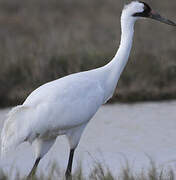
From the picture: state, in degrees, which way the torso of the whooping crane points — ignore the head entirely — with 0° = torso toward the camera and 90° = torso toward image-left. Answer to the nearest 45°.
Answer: approximately 270°
